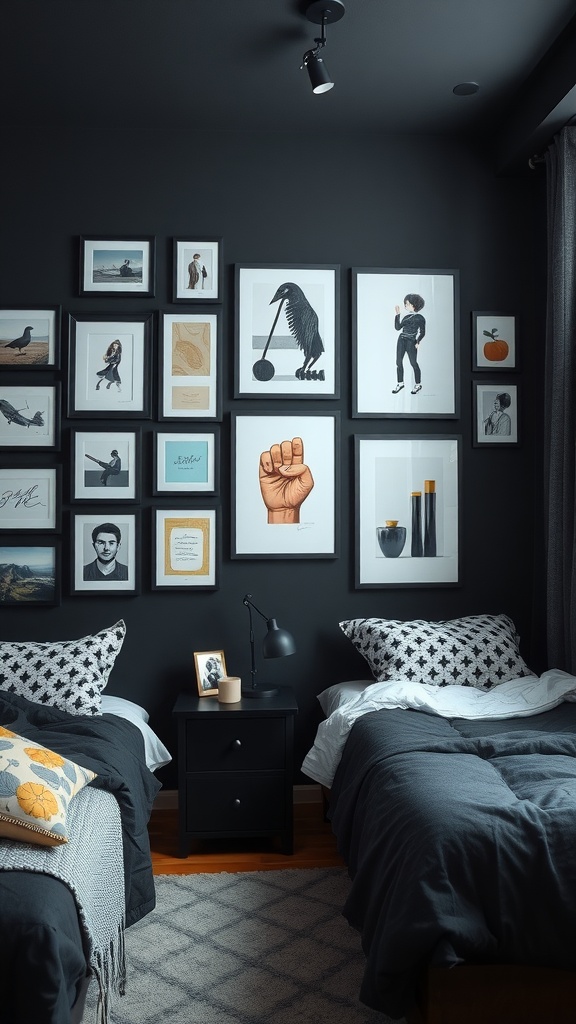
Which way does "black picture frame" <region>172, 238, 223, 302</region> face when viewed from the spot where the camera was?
facing the viewer

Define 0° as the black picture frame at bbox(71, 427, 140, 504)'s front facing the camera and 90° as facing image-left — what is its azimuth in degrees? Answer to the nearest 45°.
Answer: approximately 0°

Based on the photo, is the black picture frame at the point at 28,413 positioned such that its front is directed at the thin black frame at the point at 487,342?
no

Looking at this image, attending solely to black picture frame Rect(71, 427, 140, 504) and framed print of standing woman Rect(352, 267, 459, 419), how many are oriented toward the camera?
2

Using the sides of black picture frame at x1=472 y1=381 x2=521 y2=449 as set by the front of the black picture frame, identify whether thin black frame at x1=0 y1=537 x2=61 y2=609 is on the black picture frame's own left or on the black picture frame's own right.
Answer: on the black picture frame's own right

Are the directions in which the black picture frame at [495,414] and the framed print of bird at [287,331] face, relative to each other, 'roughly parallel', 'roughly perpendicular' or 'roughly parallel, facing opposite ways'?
roughly parallel

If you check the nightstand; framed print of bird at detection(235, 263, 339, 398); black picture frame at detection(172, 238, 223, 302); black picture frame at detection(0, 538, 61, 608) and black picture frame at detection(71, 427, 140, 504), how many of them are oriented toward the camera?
5

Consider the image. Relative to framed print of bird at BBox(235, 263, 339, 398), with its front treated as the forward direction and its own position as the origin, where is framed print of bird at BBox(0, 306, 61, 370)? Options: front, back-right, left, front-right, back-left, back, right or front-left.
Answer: right

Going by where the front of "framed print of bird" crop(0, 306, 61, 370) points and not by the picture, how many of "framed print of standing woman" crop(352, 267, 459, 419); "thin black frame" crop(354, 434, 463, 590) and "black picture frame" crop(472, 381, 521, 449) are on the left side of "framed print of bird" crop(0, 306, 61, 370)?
3

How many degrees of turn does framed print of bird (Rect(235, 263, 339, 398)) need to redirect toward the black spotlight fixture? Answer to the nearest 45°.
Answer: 0° — it already faces it

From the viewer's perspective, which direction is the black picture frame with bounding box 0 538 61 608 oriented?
toward the camera

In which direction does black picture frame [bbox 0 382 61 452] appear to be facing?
toward the camera

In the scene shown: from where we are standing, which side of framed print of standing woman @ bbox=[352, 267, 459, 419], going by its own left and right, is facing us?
front

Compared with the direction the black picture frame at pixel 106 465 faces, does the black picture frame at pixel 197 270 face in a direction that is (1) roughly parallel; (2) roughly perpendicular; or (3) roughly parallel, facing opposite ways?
roughly parallel
